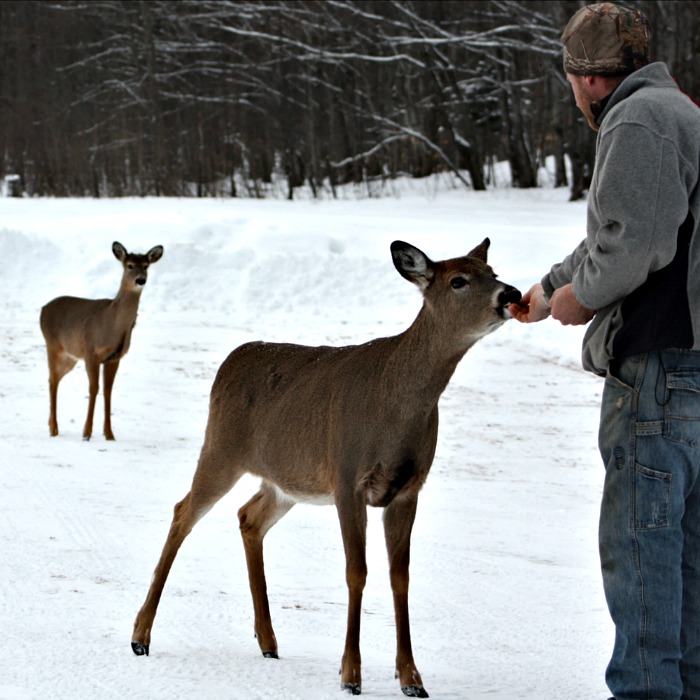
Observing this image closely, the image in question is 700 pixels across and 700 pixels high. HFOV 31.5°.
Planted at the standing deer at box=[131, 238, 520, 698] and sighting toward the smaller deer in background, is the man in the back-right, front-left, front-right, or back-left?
back-right

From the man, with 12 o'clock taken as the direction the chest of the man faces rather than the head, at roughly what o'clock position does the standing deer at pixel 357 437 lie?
The standing deer is roughly at 12 o'clock from the man.

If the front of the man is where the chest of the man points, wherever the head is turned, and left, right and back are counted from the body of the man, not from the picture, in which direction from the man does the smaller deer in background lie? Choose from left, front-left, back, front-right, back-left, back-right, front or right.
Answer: front

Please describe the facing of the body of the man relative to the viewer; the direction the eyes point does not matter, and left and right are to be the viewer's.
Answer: facing away from the viewer and to the left of the viewer

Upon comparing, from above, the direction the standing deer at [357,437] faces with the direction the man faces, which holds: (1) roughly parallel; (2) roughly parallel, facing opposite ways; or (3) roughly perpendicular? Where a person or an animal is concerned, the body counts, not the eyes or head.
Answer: roughly parallel, facing opposite ways

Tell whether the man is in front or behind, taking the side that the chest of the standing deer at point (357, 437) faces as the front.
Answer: in front

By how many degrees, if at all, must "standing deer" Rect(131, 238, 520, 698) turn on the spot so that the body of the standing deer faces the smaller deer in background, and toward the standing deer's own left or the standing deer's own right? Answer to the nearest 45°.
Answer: approximately 135° to the standing deer's own left

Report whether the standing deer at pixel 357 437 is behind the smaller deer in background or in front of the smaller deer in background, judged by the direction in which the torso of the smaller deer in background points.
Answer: in front

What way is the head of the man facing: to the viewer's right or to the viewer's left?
to the viewer's left

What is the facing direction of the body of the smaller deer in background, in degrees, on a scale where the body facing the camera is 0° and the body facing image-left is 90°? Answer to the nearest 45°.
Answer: approximately 315°
